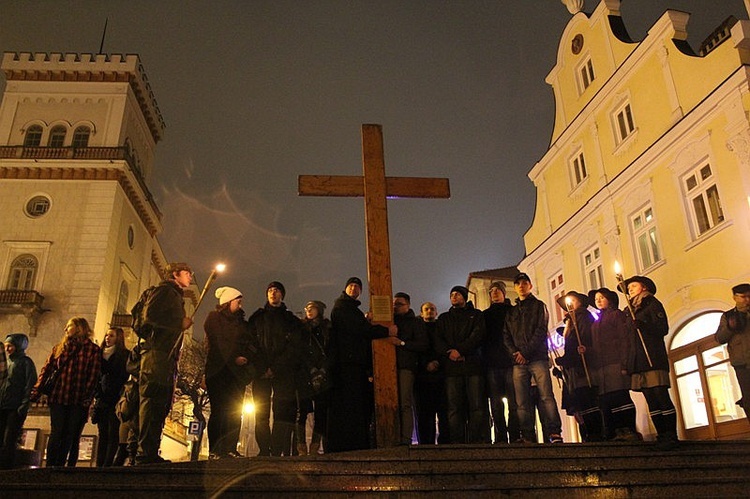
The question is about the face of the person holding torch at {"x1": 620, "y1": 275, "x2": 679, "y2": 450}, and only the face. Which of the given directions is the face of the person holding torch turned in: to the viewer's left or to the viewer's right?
to the viewer's left

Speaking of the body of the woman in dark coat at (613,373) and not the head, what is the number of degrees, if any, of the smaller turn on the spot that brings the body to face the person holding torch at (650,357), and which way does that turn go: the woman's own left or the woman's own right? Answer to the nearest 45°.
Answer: approximately 90° to the woman's own left

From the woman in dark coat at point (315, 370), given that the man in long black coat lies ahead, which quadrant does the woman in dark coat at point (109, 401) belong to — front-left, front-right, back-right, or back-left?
back-right

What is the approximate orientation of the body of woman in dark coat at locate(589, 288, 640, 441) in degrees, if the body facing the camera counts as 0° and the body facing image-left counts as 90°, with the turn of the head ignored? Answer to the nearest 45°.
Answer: approximately 45°

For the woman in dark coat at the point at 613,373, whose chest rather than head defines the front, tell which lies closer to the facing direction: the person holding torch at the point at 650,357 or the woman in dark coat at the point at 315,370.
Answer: the woman in dark coat

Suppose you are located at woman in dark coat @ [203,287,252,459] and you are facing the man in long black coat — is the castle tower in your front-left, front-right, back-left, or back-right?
back-left

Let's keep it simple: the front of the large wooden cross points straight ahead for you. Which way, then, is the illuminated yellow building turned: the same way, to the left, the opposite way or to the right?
to the right

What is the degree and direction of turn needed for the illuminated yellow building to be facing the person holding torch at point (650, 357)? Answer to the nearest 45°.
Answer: approximately 45° to its left

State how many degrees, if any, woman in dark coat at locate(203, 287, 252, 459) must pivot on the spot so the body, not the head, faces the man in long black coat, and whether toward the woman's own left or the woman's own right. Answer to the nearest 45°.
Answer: approximately 45° to the woman's own left

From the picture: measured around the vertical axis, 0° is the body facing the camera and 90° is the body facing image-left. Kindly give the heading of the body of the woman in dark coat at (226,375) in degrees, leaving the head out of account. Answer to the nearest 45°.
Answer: approximately 315°
